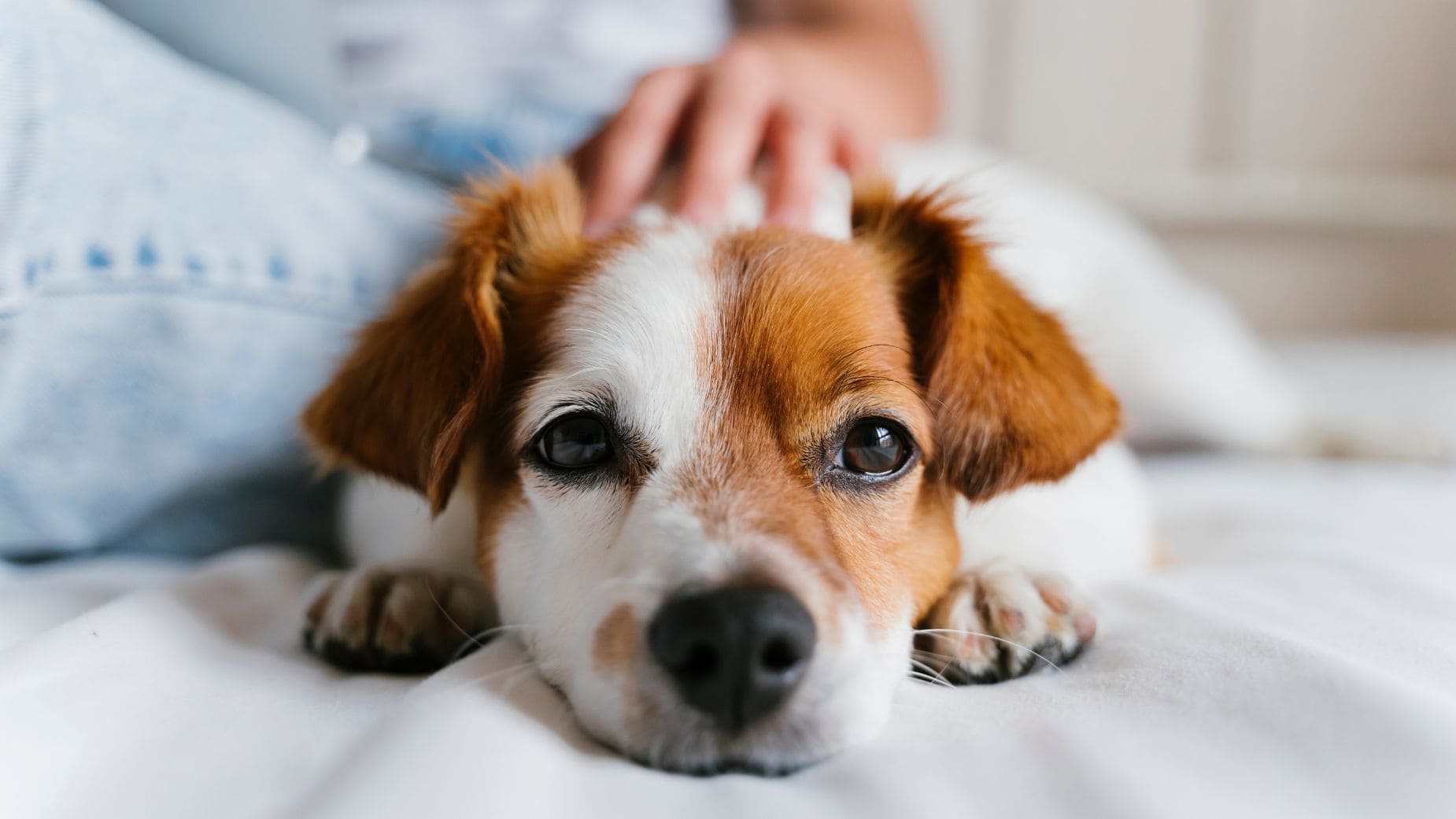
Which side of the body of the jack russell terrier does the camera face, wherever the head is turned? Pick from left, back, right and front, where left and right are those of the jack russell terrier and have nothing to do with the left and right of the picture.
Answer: front
